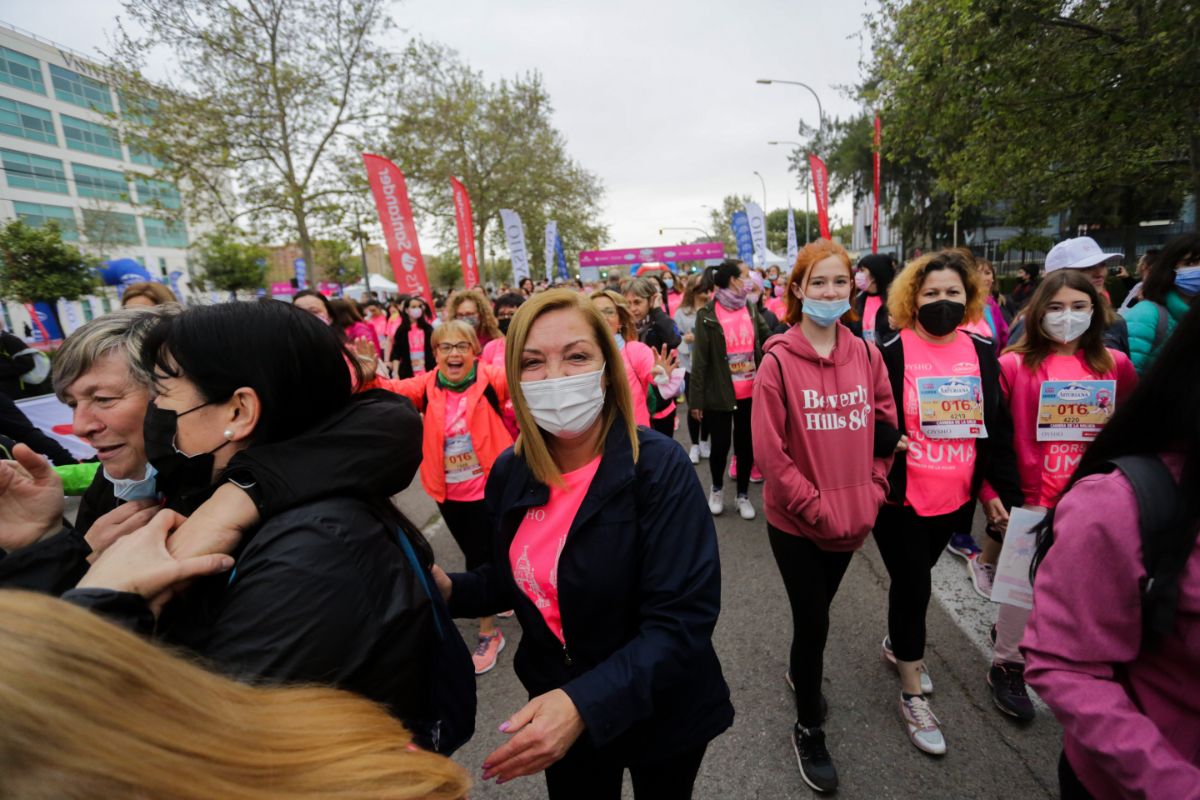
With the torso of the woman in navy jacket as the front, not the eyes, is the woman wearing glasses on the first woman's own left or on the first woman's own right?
on the first woman's own right

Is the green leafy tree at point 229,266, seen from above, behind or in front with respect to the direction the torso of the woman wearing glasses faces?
behind

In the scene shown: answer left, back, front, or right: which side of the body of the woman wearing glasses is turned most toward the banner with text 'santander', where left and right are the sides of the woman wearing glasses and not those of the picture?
back

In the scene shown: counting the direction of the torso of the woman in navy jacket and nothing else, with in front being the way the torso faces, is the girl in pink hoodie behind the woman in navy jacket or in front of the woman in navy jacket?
behind

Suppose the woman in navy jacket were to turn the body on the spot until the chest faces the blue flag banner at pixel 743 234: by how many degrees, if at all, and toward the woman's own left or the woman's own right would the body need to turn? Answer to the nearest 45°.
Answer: approximately 135° to the woman's own right

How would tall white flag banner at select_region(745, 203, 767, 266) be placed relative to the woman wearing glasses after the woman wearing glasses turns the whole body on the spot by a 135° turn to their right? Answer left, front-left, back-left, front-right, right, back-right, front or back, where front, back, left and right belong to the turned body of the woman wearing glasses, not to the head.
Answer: right

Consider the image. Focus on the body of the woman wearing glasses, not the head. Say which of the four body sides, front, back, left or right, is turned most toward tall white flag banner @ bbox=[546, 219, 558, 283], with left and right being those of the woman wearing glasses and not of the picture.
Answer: back

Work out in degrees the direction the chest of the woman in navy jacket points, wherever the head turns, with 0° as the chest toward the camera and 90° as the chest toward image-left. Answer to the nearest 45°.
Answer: approximately 45°

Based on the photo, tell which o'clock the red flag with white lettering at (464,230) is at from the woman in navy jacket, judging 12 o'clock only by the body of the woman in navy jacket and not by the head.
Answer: The red flag with white lettering is roughly at 4 o'clock from the woman in navy jacket.

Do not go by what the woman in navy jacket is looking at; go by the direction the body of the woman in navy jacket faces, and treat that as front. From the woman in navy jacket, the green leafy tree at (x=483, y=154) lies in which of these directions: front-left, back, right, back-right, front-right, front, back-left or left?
back-right
